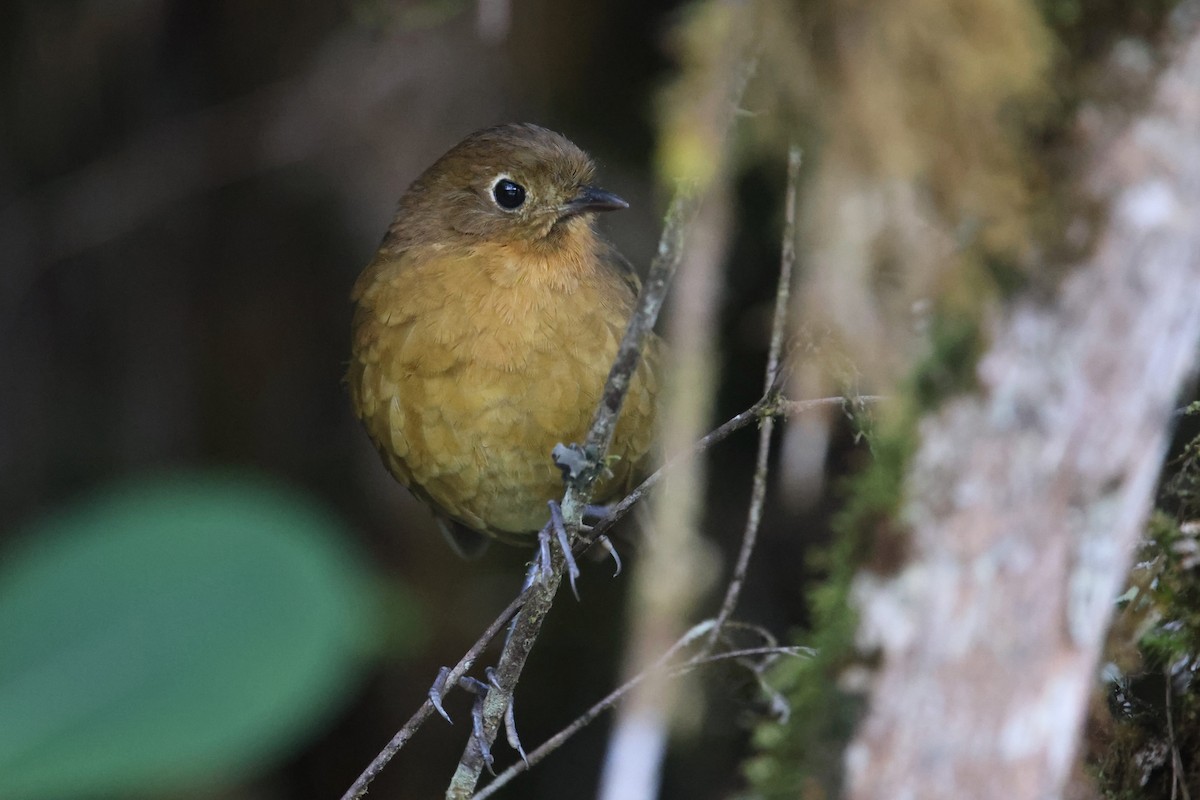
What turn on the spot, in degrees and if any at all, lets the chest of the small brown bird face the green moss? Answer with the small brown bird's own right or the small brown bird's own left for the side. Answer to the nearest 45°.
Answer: approximately 90° to the small brown bird's own left

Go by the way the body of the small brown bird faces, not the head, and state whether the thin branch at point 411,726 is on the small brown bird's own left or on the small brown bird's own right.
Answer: on the small brown bird's own right

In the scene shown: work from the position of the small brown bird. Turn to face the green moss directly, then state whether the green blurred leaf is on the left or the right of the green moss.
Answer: right

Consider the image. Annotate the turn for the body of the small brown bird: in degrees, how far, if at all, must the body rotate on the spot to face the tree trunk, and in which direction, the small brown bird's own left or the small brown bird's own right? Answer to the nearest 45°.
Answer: approximately 90° to the small brown bird's own left

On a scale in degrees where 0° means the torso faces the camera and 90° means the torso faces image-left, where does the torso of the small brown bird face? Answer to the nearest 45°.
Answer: approximately 315°
